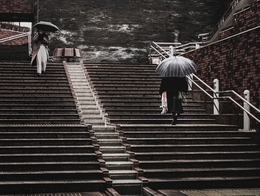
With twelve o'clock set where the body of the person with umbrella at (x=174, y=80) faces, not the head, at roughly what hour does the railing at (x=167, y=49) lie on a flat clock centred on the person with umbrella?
The railing is roughly at 12 o'clock from the person with umbrella.

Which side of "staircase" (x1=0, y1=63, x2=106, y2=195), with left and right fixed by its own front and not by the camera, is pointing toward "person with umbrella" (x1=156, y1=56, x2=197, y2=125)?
left

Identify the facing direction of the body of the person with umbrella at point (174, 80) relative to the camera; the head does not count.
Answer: away from the camera

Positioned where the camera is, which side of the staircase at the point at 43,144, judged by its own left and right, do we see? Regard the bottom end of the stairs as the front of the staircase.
front

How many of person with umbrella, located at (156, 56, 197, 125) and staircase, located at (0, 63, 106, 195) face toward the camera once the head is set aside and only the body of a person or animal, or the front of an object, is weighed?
1

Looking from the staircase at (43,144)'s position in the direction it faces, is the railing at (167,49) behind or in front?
behind

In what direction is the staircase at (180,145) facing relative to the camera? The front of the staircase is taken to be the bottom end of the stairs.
toward the camera

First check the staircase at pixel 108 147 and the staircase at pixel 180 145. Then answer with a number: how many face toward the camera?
2

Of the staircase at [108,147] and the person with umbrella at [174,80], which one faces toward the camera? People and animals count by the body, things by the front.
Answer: the staircase

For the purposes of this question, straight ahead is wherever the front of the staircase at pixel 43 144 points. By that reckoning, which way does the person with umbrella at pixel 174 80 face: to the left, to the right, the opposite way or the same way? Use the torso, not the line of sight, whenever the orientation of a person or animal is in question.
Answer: the opposite way

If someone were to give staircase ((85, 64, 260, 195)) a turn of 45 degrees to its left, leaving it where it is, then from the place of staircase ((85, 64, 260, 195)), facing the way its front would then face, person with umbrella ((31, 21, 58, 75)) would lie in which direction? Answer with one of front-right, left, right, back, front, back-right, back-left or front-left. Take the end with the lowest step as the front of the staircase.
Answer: back

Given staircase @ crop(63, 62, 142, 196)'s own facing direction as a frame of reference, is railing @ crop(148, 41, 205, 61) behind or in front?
behind

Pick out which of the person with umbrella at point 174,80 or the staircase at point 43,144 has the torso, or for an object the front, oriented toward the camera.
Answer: the staircase

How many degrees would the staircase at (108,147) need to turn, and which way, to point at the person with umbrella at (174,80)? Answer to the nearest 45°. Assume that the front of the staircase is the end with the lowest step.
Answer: approximately 90° to its left

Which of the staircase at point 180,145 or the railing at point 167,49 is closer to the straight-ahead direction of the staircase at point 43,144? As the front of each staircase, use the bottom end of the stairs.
the staircase

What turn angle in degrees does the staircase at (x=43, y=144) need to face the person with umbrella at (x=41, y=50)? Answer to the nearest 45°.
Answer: approximately 180°

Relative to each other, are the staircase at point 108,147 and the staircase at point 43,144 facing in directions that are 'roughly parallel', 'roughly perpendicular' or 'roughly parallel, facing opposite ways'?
roughly parallel
